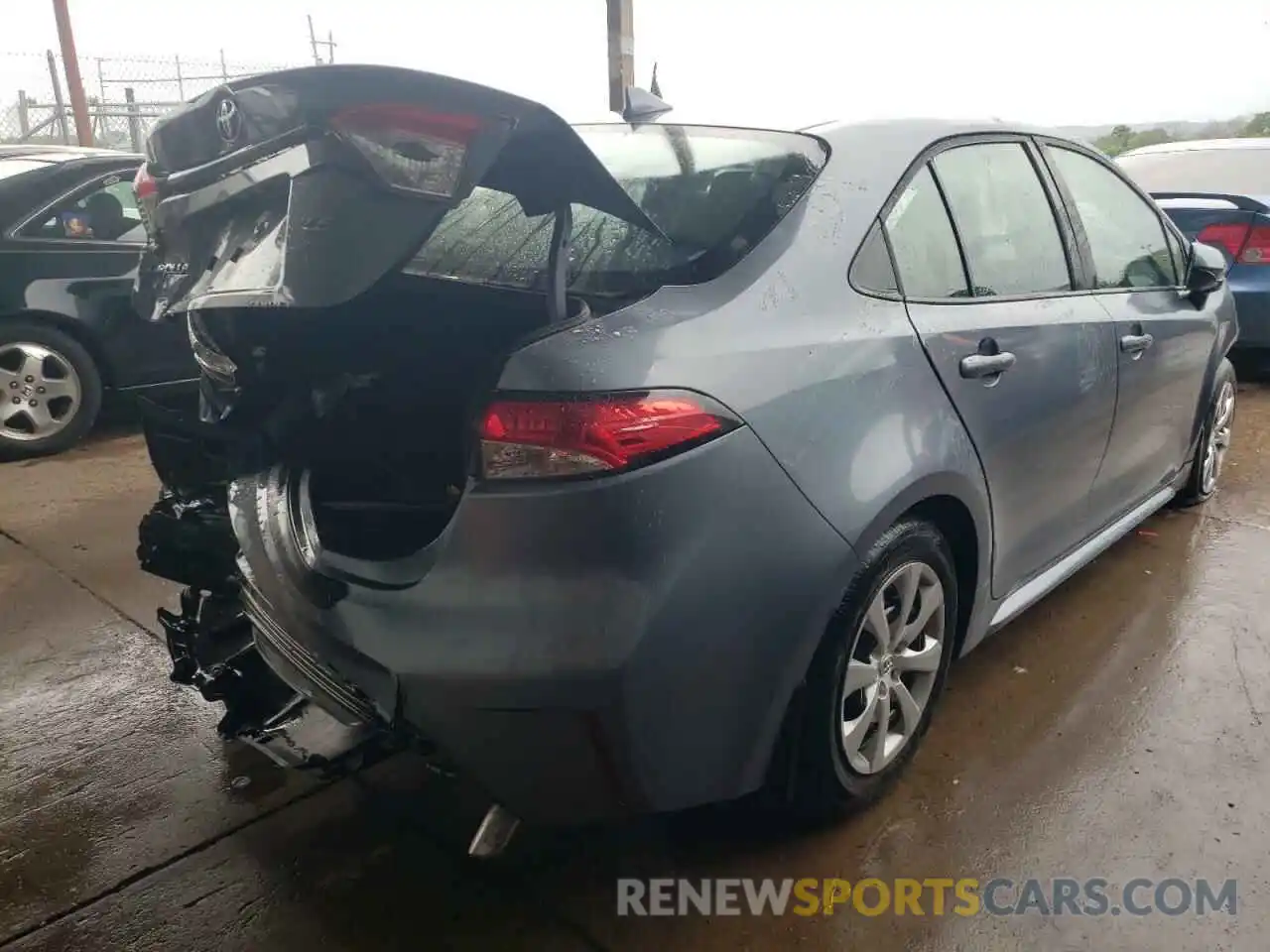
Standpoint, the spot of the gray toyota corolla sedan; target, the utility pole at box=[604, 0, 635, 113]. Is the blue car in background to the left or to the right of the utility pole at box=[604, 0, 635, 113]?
right

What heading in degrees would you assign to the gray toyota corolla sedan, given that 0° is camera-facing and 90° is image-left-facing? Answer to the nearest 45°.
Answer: approximately 225°

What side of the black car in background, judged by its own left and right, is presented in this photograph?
right

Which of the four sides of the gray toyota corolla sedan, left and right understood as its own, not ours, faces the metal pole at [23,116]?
left

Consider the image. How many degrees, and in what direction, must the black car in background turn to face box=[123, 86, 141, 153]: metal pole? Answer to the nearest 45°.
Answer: approximately 90° to its left

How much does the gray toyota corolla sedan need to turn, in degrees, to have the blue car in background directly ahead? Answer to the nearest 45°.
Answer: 0° — it already faces it

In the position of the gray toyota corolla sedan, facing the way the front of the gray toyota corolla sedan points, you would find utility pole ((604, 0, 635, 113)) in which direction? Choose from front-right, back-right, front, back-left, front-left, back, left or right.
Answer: front-left

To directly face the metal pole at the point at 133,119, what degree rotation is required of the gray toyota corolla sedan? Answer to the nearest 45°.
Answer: approximately 90° to its left

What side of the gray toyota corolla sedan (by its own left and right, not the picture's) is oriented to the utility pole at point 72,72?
left
